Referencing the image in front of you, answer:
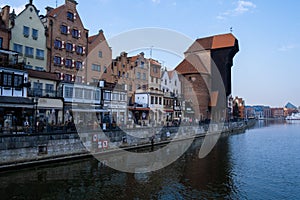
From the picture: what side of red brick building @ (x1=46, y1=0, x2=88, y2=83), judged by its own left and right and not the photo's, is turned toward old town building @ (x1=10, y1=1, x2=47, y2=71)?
right

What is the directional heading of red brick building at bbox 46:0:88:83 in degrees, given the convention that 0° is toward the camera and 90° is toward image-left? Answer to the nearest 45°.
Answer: approximately 315°

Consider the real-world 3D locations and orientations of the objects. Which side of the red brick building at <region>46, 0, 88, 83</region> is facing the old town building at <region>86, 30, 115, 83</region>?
left

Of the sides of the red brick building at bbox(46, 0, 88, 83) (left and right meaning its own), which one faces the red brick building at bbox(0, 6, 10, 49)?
right

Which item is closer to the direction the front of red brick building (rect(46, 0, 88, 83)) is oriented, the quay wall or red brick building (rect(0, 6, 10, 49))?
the quay wall

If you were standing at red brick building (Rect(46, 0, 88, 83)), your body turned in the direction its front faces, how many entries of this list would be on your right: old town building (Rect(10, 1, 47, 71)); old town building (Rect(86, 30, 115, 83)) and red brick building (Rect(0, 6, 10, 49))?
2

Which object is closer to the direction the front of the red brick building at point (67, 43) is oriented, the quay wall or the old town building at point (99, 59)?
the quay wall
